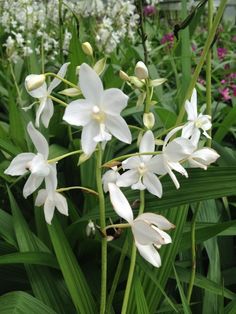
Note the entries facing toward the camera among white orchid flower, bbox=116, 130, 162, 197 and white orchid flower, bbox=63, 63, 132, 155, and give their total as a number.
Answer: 2

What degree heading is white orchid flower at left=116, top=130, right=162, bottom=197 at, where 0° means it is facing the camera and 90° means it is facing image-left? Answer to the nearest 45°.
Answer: approximately 0°

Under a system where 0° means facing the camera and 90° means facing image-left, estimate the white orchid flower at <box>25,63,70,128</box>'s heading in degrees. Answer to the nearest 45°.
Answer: approximately 90°

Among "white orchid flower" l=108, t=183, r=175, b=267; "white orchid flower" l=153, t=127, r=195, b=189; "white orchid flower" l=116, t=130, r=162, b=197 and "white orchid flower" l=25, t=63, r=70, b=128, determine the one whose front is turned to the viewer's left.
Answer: "white orchid flower" l=25, t=63, r=70, b=128

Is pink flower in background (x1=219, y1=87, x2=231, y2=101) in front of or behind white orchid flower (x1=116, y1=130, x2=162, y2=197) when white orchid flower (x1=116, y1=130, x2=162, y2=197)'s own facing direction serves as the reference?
behind
